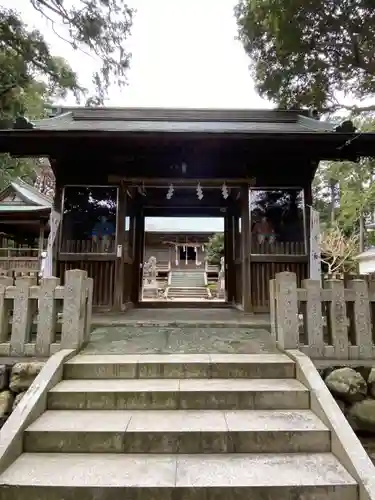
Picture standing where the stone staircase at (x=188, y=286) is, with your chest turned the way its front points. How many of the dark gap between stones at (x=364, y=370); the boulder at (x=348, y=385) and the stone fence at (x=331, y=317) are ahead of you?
3

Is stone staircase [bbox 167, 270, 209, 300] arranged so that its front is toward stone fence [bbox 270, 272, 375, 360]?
yes

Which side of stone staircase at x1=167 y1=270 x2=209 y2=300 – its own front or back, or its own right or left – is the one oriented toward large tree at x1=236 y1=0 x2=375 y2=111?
front

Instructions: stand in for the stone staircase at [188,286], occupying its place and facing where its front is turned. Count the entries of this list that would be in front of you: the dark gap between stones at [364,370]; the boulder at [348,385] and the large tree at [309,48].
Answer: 3

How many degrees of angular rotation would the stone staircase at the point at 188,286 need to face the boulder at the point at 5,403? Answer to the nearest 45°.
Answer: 0° — it already faces it

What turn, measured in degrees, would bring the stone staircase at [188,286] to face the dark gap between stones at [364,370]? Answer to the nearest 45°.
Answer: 0° — it already faces it

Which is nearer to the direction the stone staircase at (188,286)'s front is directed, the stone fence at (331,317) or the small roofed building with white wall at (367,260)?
the stone fence

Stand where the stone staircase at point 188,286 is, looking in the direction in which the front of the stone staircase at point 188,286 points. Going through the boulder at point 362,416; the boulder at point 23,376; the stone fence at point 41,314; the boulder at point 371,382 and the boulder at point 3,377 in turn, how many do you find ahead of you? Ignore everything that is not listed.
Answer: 5

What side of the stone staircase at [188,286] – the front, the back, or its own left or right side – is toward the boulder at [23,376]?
front

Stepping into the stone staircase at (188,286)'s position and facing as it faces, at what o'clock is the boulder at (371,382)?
The boulder is roughly at 12 o'clock from the stone staircase.

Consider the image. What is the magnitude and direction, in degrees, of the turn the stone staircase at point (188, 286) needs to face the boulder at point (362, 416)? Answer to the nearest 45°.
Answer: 0° — it already faces it

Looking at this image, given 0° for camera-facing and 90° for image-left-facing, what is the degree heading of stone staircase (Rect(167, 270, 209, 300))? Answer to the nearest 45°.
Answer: approximately 0°

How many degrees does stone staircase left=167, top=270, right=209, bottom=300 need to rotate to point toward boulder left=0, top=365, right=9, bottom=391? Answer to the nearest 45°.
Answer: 0° — it already faces it
